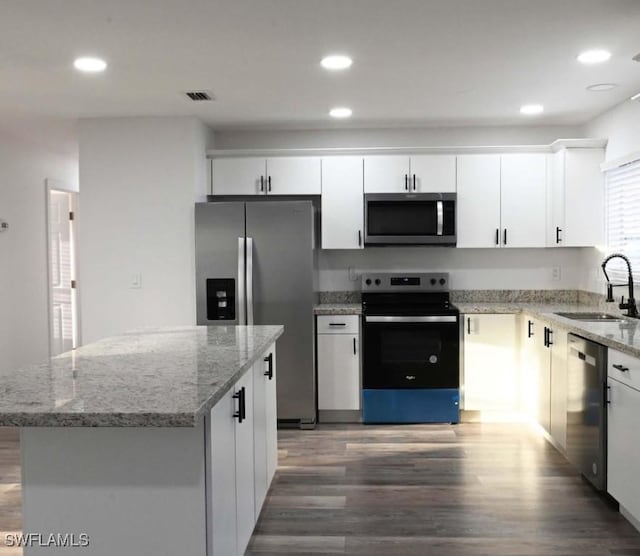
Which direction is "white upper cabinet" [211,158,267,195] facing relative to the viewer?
toward the camera

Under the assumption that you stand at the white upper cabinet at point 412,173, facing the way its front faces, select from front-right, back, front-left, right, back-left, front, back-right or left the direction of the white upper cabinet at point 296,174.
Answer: right

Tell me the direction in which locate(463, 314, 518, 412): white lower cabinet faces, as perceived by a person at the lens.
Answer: facing the viewer

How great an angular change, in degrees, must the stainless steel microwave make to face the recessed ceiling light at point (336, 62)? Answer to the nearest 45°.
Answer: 0° — it already faces it

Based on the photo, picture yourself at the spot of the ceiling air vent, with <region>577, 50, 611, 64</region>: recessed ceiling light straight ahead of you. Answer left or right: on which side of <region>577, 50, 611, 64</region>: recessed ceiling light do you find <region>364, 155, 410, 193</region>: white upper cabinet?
left

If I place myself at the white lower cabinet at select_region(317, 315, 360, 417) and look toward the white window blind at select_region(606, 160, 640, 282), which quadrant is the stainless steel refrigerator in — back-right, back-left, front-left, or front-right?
back-right

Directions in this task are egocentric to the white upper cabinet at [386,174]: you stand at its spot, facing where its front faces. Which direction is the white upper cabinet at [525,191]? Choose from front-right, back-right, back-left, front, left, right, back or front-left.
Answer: left

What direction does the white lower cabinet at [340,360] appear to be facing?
toward the camera

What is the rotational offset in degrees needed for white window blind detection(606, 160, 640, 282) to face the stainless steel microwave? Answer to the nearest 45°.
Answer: approximately 45° to its right

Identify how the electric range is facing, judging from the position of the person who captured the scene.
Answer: facing the viewer
